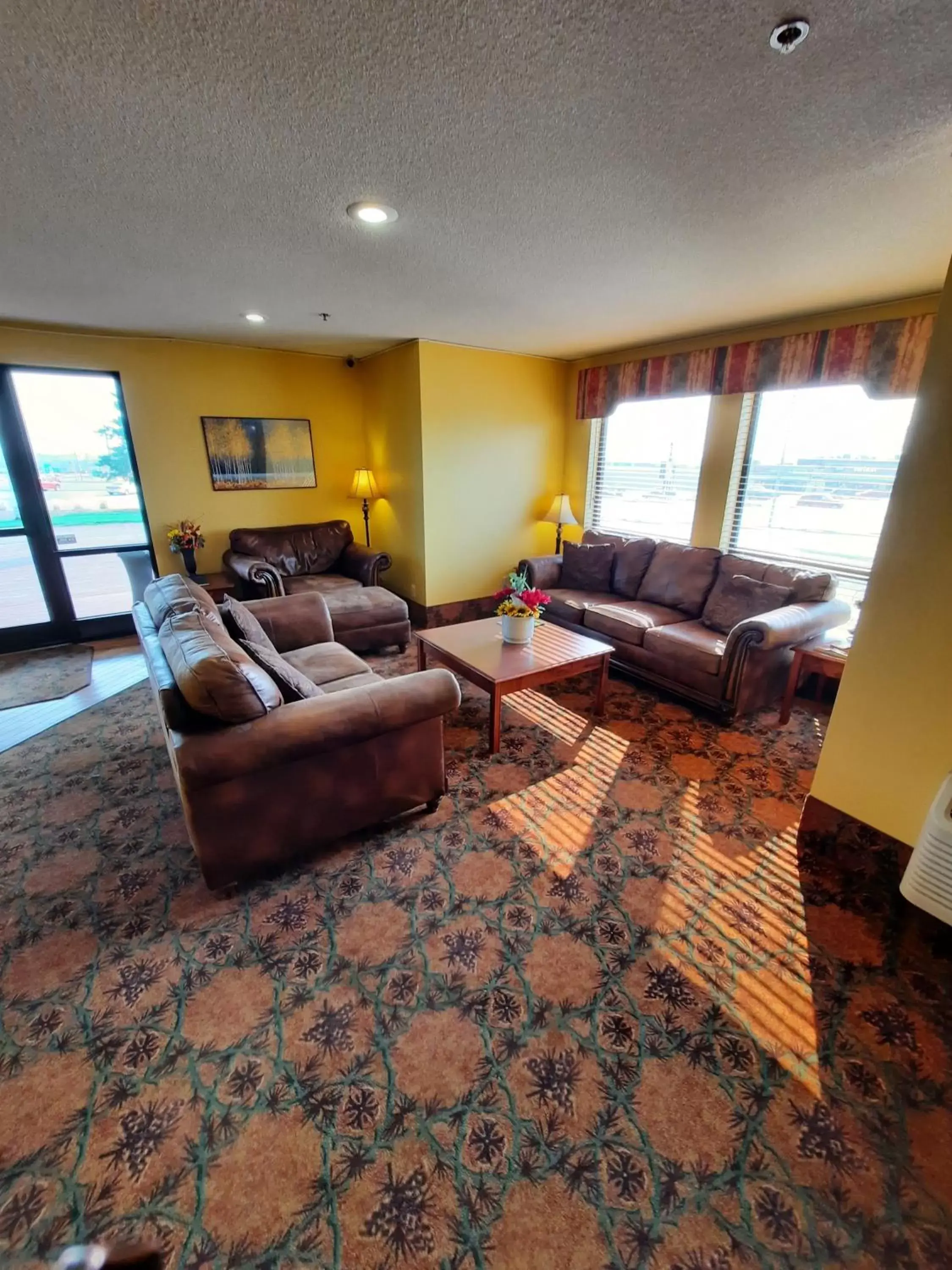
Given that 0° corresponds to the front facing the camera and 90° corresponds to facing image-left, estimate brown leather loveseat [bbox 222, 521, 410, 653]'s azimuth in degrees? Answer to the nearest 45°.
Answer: approximately 315°

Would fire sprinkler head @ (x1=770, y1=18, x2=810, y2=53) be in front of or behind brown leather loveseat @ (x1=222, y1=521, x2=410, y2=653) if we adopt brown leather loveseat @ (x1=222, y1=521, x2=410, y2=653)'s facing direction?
in front

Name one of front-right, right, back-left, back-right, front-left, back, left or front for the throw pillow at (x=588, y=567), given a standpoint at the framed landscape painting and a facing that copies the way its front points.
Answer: front-left

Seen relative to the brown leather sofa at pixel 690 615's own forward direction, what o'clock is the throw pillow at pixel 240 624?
The throw pillow is roughly at 12 o'clock from the brown leather sofa.

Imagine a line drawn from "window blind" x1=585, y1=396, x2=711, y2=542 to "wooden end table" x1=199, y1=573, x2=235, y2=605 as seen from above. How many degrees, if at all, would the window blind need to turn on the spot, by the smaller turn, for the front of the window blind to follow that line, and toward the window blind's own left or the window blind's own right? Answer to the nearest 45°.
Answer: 0° — it already faces it

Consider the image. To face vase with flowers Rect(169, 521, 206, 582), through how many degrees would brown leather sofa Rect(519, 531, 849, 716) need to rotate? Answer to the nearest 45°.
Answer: approximately 45° to its right

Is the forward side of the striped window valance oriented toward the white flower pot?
yes

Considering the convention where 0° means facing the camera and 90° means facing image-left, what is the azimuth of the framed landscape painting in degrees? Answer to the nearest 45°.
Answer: approximately 0°

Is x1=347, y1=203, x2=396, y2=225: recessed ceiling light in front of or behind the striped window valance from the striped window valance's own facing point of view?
in front
